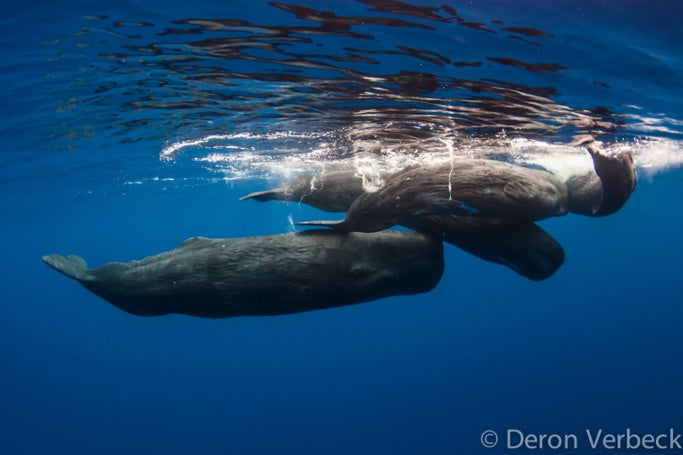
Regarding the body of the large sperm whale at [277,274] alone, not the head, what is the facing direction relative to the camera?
to the viewer's right

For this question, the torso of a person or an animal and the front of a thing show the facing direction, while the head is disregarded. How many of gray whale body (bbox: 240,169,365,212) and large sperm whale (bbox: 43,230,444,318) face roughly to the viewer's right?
2

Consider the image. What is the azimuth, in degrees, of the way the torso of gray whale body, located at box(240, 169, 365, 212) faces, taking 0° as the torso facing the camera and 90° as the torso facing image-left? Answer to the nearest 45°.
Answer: approximately 270°

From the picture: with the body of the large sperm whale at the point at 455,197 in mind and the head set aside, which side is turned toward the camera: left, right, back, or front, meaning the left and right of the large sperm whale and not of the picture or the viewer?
right

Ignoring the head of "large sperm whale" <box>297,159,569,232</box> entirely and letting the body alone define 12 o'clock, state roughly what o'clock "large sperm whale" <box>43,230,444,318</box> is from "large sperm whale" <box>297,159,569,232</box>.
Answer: "large sperm whale" <box>43,230,444,318</box> is roughly at 5 o'clock from "large sperm whale" <box>297,159,569,232</box>.

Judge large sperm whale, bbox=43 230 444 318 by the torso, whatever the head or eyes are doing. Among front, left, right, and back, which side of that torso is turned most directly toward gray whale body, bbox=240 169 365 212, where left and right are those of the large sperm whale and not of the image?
left

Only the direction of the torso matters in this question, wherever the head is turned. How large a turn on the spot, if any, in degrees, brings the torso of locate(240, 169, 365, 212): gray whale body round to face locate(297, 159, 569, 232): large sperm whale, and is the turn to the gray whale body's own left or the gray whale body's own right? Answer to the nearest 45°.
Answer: approximately 45° to the gray whale body's own right

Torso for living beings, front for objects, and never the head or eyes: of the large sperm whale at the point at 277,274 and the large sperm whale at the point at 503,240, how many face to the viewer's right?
2

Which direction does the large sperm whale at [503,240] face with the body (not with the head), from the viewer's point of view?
to the viewer's right

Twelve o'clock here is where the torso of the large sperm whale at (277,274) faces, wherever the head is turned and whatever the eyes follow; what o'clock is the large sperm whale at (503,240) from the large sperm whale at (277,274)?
the large sperm whale at (503,240) is roughly at 12 o'clock from the large sperm whale at (277,274).

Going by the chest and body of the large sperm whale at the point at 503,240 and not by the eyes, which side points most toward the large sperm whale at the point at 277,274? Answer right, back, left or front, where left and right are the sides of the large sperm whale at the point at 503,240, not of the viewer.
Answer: back
